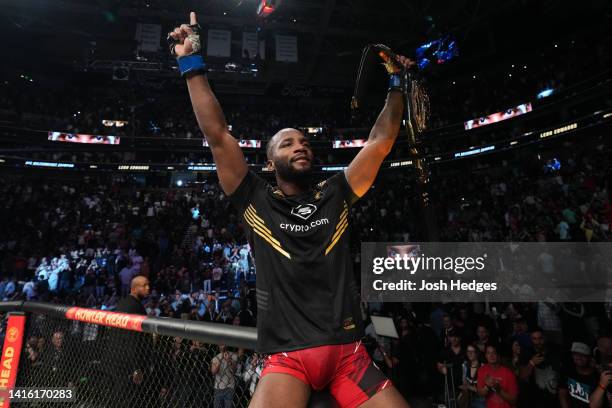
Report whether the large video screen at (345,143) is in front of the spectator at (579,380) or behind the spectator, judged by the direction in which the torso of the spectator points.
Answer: behind

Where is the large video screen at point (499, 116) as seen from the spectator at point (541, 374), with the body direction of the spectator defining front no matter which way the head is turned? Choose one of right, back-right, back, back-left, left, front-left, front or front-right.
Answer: back

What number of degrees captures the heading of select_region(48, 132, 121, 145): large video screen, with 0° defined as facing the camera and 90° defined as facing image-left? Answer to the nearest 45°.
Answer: approximately 0°

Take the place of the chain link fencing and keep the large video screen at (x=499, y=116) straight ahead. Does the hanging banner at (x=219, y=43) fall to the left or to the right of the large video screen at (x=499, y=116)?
left

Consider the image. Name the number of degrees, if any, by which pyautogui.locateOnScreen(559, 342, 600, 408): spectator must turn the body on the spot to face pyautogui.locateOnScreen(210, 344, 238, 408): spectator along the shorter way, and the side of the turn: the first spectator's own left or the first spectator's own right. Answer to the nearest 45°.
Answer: approximately 45° to the first spectator's own right

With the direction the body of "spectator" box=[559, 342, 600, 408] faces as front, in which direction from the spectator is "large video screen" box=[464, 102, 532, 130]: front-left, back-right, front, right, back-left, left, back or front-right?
back

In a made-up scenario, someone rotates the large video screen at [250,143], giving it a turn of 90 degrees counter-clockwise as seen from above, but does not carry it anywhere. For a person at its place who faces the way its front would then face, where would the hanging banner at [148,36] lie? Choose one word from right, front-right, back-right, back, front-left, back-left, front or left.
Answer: back-right

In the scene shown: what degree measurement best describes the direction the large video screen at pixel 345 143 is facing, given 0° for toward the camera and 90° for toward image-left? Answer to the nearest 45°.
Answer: approximately 0°

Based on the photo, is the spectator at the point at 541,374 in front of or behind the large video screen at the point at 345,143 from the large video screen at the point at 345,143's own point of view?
in front
